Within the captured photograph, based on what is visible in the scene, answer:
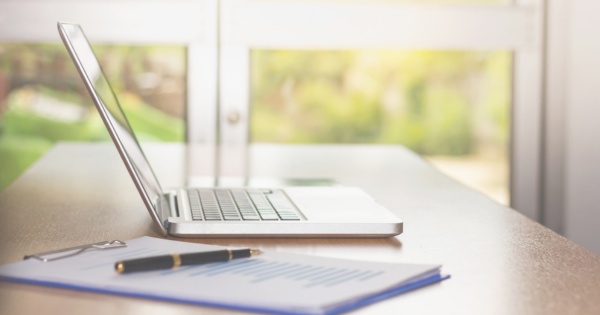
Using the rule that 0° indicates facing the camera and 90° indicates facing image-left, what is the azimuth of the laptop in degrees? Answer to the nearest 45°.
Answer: approximately 270°

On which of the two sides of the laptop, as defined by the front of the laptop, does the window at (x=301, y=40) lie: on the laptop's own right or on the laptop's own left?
on the laptop's own left

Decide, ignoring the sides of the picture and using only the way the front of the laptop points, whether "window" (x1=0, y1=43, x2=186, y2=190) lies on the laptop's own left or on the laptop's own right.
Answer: on the laptop's own left
